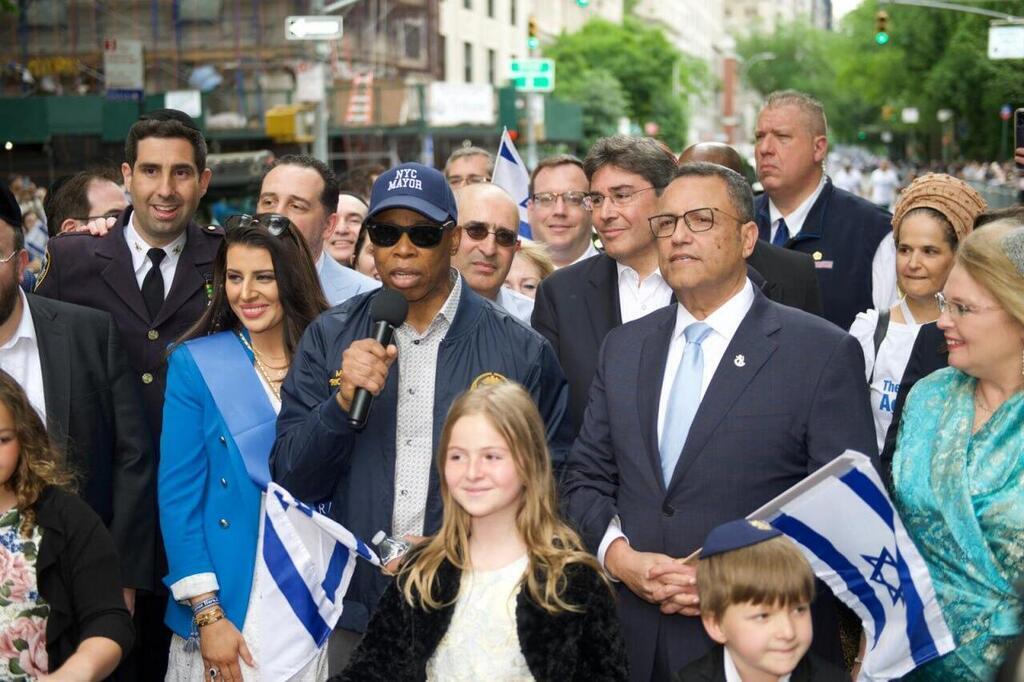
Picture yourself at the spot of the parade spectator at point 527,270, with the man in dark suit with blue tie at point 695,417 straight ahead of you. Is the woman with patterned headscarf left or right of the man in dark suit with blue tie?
left

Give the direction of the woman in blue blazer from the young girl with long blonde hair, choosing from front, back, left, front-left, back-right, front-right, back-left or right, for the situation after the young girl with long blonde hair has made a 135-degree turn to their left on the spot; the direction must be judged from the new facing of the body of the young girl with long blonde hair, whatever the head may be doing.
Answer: left

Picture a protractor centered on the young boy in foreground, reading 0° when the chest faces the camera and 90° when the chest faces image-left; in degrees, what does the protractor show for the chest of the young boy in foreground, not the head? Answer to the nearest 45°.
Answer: approximately 315°

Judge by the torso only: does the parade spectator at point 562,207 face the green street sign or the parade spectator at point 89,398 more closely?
the parade spectator

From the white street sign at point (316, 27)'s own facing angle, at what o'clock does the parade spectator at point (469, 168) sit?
The parade spectator is roughly at 12 o'clock from the white street sign.

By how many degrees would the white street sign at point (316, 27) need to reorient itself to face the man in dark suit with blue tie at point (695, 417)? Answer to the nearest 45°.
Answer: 0° — it already faces them

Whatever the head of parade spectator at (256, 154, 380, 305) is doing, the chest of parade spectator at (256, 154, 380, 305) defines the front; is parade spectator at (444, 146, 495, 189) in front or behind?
behind
